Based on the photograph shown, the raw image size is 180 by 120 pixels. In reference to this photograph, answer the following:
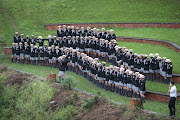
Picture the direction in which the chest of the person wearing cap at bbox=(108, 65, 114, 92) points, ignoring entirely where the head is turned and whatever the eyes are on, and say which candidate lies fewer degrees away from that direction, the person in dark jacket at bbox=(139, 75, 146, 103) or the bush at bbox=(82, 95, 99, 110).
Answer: the bush

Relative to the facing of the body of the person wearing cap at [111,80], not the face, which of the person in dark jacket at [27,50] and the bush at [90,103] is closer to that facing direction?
the bush

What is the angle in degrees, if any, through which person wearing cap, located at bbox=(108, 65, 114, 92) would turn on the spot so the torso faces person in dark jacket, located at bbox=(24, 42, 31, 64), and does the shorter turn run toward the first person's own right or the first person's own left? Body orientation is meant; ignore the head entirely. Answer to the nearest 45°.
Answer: approximately 90° to the first person's own right

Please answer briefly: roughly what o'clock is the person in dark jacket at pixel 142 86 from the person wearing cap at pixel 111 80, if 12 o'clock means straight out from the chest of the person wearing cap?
The person in dark jacket is roughly at 9 o'clock from the person wearing cap.

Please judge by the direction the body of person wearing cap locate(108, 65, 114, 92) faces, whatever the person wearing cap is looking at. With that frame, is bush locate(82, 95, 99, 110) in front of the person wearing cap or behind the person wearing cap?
in front

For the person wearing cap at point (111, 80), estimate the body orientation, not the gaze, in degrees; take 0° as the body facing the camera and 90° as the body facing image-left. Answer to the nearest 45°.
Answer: approximately 45°
